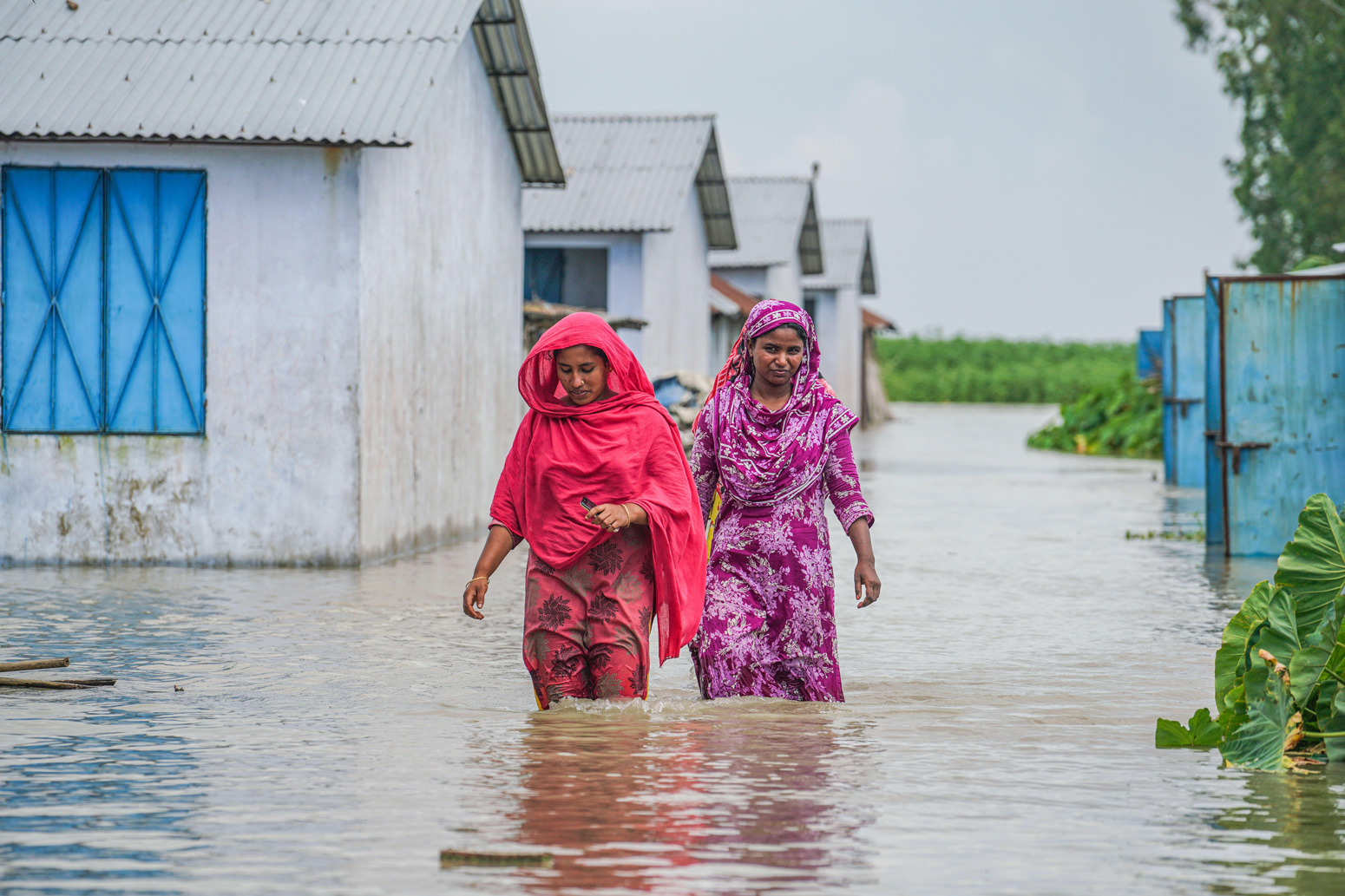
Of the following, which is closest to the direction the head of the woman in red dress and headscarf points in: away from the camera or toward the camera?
toward the camera

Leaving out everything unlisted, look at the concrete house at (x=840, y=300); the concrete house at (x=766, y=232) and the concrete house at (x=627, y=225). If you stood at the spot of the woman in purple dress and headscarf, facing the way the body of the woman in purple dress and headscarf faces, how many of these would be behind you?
3

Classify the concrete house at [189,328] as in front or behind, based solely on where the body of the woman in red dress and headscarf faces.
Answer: behind

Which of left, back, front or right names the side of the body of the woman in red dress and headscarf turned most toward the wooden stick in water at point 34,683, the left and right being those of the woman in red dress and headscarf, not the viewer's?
right

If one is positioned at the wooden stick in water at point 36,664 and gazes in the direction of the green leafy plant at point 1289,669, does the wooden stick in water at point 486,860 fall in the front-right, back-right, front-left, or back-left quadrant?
front-right

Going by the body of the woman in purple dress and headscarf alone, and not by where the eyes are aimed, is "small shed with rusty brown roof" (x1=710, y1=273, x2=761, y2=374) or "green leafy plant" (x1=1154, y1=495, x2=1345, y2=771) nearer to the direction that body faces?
the green leafy plant

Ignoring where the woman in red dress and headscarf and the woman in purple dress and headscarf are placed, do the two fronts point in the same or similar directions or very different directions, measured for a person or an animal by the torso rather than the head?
same or similar directions

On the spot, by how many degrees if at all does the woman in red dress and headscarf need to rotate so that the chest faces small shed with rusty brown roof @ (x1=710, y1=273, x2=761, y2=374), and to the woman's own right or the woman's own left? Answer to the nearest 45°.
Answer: approximately 180°

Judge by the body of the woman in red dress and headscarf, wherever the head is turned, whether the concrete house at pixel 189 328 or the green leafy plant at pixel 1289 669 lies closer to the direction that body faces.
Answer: the green leafy plant

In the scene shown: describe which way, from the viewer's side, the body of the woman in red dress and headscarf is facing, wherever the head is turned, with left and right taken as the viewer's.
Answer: facing the viewer

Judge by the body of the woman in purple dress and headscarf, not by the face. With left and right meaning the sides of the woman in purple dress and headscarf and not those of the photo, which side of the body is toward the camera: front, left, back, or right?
front

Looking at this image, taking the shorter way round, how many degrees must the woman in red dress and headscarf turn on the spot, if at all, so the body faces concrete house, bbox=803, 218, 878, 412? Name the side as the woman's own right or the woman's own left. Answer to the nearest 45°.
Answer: approximately 180°

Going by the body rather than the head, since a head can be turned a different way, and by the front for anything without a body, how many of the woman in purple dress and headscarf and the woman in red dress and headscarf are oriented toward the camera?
2

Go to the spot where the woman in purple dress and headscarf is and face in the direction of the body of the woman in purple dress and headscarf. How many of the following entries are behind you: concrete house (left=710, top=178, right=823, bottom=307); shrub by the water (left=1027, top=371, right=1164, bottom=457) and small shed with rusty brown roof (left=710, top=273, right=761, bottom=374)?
3

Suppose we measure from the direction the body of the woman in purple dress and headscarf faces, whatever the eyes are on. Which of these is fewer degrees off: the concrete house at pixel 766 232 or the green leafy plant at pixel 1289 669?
the green leafy plant
